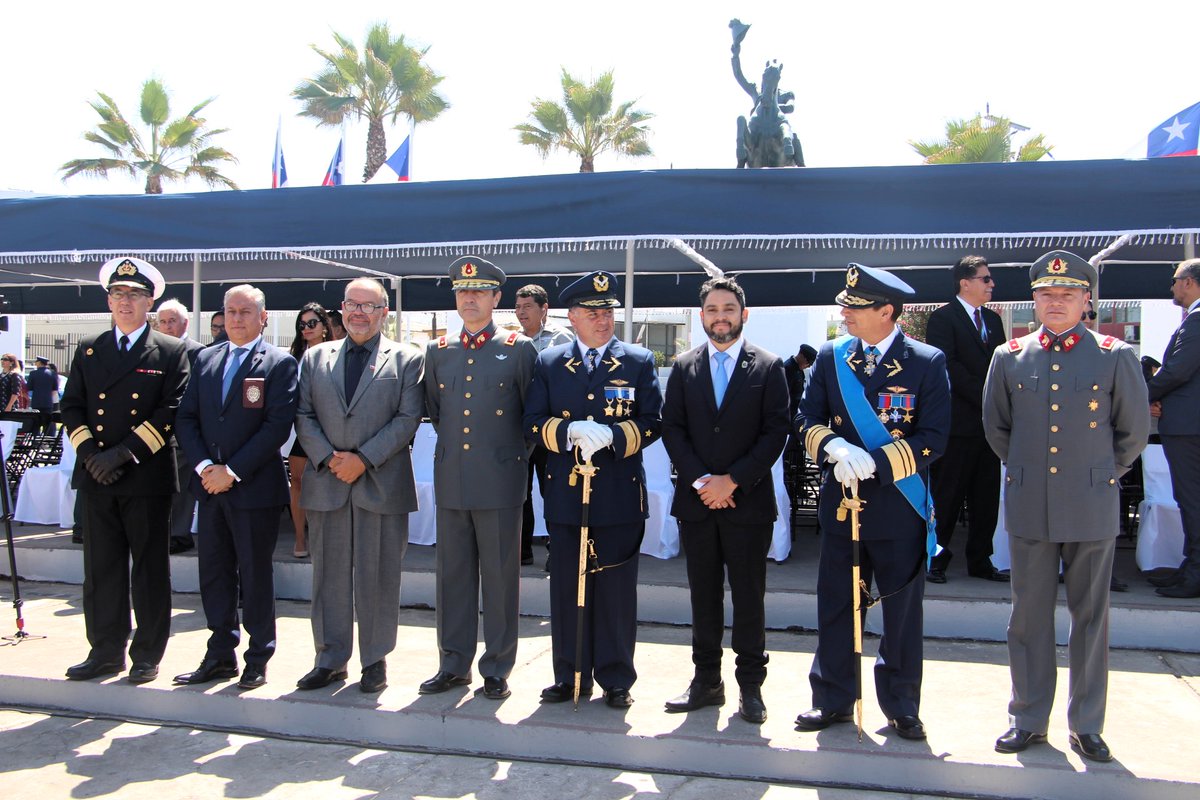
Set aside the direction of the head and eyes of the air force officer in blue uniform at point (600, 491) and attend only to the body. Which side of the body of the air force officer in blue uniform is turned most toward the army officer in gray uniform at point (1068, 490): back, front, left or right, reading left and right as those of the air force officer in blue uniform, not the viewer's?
left

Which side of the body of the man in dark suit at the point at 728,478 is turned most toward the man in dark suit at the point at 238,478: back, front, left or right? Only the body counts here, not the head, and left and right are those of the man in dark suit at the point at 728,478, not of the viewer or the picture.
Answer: right

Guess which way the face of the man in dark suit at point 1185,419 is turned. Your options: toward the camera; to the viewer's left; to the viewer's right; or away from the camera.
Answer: to the viewer's left

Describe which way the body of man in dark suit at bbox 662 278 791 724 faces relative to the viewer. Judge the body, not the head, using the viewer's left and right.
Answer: facing the viewer

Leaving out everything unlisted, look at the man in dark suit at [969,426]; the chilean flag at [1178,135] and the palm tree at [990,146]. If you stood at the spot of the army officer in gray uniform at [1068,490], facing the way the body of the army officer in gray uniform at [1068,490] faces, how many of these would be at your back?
3

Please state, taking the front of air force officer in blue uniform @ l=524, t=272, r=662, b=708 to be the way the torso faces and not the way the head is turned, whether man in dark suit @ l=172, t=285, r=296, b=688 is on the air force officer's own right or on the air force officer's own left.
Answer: on the air force officer's own right

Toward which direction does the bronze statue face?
toward the camera

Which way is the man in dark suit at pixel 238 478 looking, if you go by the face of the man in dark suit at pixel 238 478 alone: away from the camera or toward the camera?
toward the camera

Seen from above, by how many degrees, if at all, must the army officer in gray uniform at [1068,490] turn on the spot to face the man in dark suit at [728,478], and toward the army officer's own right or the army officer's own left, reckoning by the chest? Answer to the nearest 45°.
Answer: approximately 90° to the army officer's own right

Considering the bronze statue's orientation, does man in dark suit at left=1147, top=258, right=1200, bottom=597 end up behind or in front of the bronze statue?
in front

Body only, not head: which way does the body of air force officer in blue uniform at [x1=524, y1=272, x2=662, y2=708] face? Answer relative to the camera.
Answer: toward the camera

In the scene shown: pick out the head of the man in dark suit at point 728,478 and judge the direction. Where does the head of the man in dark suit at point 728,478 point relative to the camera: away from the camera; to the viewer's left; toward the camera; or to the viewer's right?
toward the camera

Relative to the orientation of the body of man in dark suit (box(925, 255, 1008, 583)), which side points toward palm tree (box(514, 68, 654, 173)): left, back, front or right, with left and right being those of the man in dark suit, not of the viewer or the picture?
back

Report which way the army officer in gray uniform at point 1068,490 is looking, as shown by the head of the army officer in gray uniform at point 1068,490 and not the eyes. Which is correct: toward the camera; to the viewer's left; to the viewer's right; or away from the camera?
toward the camera

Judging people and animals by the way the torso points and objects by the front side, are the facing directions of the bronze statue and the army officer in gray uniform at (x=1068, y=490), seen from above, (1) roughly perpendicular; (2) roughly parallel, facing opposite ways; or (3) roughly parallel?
roughly parallel

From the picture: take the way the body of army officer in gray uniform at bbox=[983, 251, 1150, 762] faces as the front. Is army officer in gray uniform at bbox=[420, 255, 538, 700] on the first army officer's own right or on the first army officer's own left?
on the first army officer's own right
